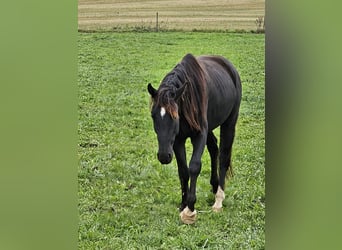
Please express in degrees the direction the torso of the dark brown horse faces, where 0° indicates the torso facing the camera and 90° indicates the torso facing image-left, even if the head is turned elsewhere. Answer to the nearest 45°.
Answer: approximately 45°
